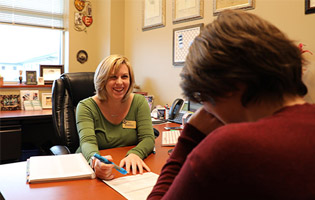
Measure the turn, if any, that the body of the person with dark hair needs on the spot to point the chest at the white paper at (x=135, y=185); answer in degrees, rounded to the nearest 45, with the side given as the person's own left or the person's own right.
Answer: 0° — they already face it

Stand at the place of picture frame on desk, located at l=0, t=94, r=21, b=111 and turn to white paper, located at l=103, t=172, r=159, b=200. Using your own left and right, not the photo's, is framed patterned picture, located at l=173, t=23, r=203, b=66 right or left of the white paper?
left

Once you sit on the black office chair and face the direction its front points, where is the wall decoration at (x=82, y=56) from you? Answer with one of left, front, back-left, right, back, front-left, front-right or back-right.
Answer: back-left

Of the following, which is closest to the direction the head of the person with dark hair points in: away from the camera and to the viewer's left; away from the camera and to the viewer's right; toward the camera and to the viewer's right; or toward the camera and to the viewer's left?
away from the camera and to the viewer's left

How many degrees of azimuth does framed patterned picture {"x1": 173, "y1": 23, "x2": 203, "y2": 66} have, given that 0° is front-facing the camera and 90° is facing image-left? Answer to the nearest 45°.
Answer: approximately 45°

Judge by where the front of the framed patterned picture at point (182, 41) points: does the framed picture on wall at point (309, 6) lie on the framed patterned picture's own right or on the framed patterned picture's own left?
on the framed patterned picture's own left

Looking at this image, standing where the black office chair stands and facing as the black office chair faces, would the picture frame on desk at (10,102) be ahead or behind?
behind
